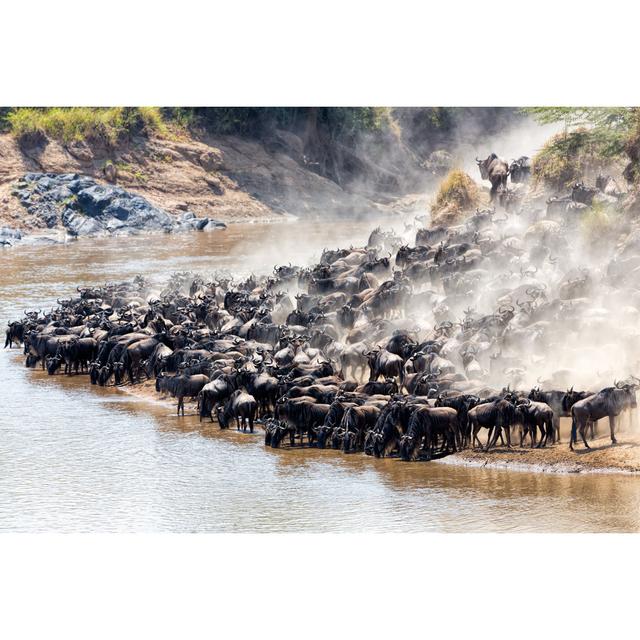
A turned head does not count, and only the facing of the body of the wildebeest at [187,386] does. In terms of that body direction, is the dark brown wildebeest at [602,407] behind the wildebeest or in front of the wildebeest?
behind

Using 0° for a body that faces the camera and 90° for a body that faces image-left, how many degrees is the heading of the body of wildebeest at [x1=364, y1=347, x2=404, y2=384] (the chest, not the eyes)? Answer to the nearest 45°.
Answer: approximately 90°

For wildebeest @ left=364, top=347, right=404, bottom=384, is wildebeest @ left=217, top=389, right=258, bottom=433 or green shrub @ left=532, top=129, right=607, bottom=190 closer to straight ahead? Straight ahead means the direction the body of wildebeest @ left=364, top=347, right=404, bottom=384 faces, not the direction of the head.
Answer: the wildebeest

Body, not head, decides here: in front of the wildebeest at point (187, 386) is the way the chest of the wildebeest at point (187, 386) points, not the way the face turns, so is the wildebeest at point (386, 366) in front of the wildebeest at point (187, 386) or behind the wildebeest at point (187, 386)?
behind

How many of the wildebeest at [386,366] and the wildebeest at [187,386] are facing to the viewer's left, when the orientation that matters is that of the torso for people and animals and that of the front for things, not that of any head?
2

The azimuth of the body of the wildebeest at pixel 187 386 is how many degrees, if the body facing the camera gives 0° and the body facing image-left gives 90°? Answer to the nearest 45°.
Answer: approximately 90°
